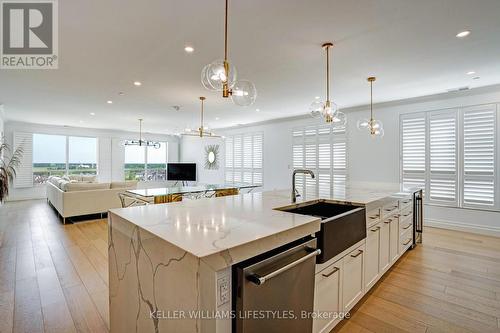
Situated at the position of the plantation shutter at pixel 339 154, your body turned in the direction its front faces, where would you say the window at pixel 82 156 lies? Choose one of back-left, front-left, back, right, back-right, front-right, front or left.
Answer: front-right

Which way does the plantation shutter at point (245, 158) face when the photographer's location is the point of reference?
facing the viewer and to the left of the viewer

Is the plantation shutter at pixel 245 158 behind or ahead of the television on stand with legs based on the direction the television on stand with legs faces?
ahead

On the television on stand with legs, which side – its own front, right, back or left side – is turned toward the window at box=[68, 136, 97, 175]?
right

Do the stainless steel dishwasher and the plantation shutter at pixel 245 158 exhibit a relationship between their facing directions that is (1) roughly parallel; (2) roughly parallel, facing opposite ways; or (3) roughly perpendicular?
roughly perpendicular

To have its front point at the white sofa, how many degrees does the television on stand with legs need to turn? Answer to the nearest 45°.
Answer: approximately 45° to its right

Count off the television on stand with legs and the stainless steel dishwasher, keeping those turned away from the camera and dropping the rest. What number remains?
0

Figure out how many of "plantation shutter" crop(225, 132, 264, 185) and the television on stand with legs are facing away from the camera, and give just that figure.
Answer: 0

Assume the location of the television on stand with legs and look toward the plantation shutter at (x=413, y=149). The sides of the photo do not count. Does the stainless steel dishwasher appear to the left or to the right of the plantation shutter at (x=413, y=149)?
right

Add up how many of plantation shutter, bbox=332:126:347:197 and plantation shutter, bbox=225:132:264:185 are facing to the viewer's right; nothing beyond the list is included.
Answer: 0

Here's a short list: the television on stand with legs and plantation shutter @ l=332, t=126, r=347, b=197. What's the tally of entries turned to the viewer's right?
0

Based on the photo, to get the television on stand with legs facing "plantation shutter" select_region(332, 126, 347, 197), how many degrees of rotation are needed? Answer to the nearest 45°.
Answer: approximately 45° to its left

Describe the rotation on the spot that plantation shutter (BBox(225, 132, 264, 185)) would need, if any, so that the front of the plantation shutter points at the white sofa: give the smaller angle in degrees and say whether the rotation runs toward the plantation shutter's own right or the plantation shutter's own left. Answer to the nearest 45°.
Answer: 0° — it already faces it
